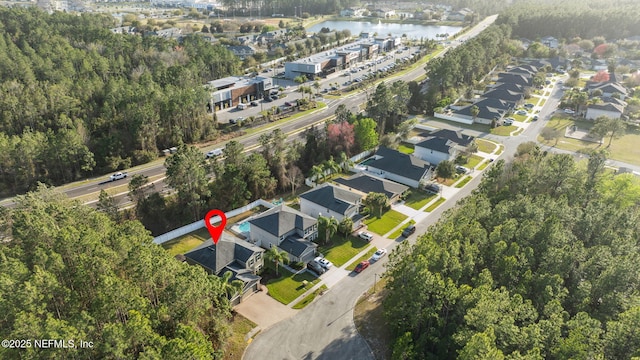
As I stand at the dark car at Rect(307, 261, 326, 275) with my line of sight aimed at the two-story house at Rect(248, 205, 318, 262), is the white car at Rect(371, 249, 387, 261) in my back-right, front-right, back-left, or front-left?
back-right

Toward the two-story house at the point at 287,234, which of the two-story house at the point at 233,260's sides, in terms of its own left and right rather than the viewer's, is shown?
left

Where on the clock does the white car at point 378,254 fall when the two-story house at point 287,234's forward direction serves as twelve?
The white car is roughly at 11 o'clock from the two-story house.

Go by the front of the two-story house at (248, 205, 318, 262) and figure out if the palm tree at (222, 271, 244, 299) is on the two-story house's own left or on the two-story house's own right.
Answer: on the two-story house's own right

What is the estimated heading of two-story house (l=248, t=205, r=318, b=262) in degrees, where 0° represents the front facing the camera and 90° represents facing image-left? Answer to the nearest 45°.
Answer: approximately 315°

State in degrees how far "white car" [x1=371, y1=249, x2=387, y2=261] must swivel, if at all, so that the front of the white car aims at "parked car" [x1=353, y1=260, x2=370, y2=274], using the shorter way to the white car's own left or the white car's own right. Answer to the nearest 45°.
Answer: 0° — it already faces it

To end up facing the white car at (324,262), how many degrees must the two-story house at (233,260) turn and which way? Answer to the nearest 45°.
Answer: approximately 45° to its left

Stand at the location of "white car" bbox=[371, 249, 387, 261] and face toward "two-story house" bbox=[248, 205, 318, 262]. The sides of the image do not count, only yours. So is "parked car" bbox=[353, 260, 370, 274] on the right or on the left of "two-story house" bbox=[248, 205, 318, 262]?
left

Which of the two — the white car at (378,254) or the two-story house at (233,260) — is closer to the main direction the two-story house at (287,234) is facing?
the white car

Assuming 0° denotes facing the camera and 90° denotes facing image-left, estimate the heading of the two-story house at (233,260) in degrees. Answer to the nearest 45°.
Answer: approximately 315°
